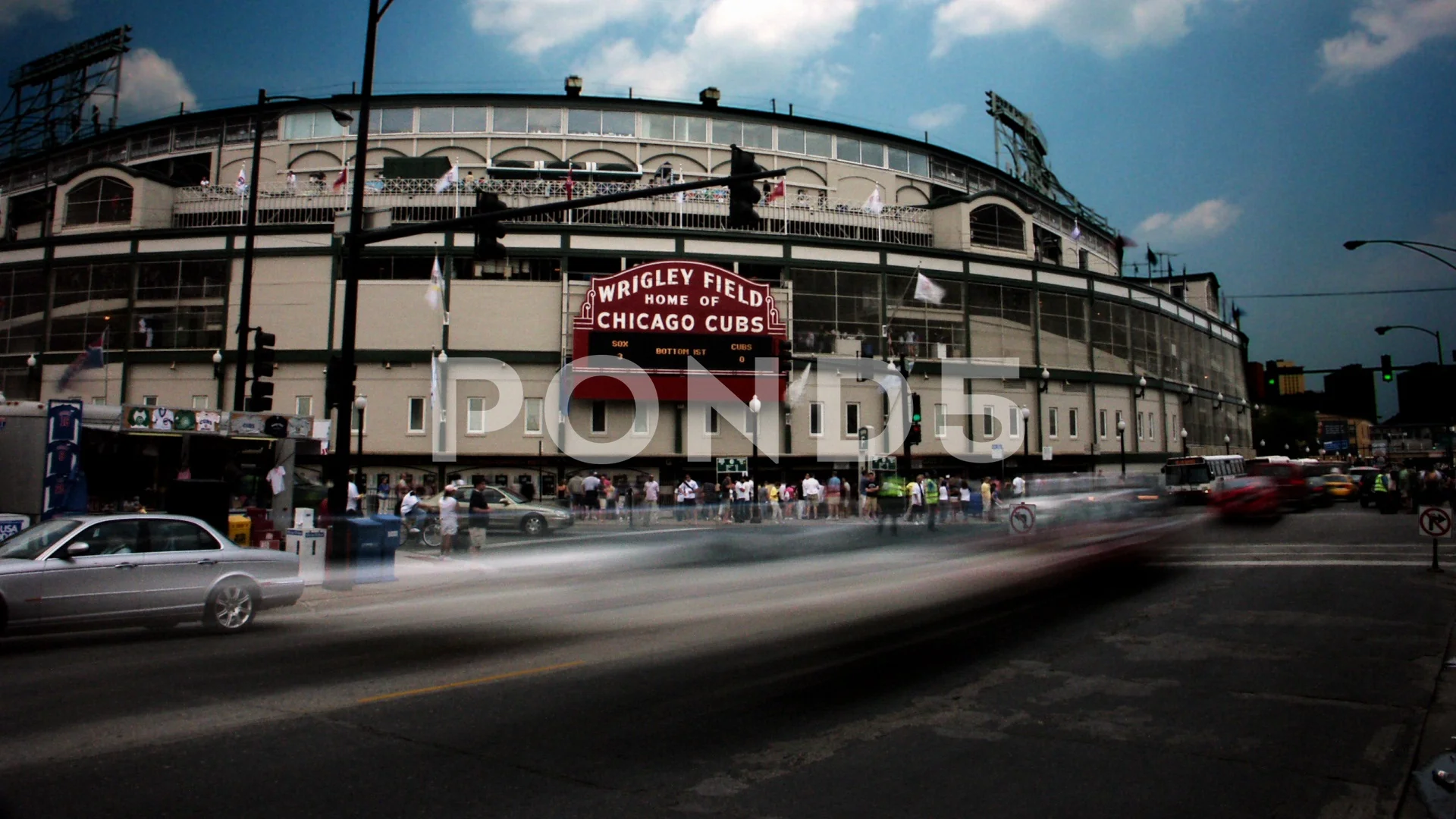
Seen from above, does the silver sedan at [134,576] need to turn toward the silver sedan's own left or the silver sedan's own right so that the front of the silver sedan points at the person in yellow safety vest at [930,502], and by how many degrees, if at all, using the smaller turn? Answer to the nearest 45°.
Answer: approximately 180°

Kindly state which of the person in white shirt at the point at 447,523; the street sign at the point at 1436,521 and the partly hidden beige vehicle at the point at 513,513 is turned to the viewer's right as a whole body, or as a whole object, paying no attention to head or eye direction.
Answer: the partly hidden beige vehicle

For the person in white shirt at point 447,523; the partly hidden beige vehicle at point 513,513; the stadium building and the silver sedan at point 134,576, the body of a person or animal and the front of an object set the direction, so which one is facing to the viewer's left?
the silver sedan

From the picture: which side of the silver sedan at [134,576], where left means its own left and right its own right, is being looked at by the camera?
left

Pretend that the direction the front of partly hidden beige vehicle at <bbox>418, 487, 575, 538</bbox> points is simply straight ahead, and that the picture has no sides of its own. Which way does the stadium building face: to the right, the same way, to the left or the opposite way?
to the right

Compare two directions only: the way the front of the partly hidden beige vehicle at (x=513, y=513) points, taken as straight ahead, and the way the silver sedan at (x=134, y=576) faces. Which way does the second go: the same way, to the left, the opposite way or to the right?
the opposite way

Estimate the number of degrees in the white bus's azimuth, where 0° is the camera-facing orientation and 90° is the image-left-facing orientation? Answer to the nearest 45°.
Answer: approximately 45°
